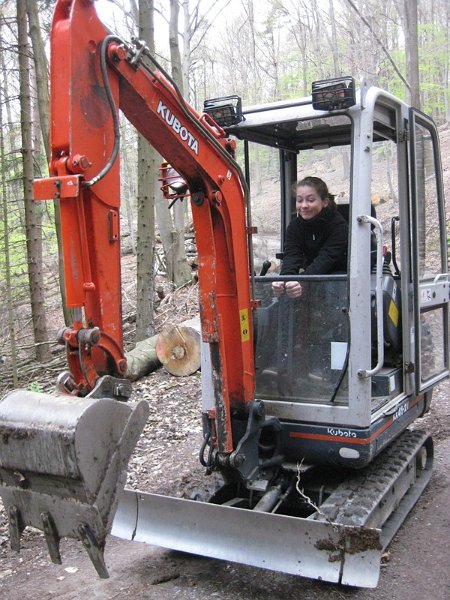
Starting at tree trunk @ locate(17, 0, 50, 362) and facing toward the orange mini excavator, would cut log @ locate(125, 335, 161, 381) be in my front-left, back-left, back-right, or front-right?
front-left

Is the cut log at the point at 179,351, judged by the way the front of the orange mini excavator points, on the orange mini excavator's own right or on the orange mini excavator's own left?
on the orange mini excavator's own right

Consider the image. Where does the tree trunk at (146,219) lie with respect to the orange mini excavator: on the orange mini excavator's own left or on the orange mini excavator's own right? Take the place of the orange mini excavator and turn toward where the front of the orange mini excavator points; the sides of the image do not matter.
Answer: on the orange mini excavator's own right

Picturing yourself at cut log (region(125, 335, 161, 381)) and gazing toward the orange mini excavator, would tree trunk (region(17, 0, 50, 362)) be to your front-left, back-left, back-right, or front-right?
back-right

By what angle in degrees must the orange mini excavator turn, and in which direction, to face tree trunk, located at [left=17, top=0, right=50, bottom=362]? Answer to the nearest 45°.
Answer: approximately 90° to its right

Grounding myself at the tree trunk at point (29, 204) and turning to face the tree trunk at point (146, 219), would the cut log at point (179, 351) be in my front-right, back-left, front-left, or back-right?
front-right

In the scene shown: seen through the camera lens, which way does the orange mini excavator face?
facing the viewer and to the left of the viewer
